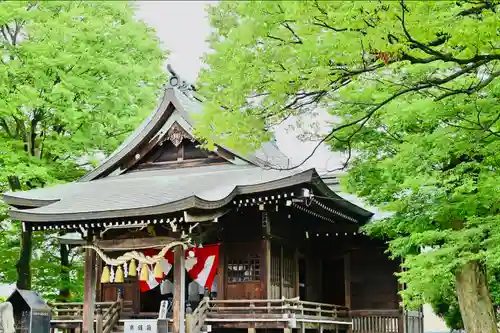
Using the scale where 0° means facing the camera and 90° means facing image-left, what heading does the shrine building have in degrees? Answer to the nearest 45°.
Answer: approximately 45°

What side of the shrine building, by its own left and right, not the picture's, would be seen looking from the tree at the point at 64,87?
right
